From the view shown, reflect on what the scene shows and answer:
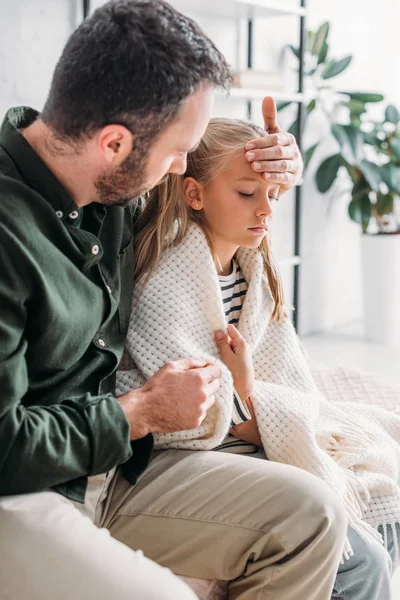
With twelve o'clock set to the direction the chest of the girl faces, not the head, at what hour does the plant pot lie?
The plant pot is roughly at 8 o'clock from the girl.

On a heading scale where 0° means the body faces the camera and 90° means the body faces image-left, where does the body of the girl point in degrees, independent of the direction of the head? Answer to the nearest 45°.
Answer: approximately 315°

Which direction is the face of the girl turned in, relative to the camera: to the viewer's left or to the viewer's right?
to the viewer's right

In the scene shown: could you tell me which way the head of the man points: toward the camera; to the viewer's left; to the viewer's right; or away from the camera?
to the viewer's right

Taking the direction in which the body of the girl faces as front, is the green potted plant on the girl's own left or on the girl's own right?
on the girl's own left

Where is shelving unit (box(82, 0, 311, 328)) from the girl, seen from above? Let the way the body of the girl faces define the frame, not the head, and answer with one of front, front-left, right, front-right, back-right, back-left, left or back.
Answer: back-left
